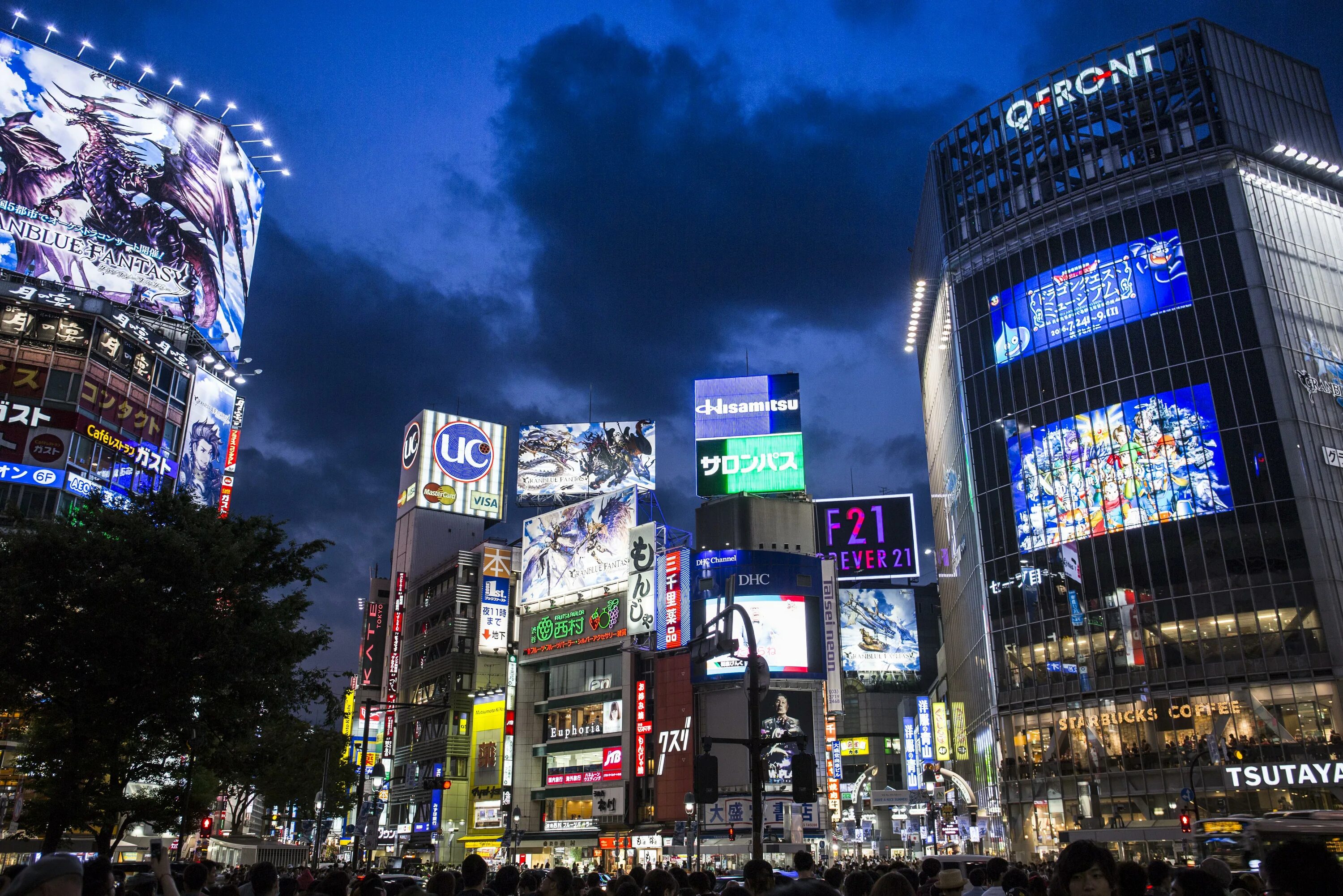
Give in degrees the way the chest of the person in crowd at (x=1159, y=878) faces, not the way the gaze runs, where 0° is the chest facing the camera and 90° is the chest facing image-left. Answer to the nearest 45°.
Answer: approximately 180°

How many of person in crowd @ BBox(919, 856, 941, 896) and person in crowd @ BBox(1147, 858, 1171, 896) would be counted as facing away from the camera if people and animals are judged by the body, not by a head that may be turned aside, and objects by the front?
2

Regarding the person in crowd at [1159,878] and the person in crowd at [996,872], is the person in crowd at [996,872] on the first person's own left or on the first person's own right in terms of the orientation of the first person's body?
on the first person's own left

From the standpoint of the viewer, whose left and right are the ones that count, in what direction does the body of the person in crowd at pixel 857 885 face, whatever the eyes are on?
facing away from the viewer

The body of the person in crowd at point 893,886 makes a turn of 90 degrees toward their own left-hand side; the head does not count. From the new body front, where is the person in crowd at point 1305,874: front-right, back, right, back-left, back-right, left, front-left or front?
back-left

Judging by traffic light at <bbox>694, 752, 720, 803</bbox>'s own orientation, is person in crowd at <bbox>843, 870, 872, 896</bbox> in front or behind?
behind

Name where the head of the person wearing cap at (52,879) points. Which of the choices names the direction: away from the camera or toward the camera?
away from the camera

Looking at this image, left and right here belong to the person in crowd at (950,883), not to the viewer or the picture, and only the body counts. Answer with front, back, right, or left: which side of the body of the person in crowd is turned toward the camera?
back

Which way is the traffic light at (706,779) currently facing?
away from the camera

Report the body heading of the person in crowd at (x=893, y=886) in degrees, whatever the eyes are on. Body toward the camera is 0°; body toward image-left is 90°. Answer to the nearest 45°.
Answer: approximately 180°

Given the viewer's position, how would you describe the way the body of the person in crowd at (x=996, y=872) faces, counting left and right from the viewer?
facing away from the viewer
